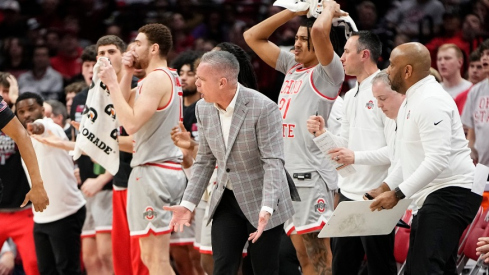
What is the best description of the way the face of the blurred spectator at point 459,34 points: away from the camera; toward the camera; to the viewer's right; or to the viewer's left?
toward the camera

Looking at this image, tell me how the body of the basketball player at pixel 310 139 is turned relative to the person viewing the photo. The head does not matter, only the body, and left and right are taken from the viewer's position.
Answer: facing the viewer and to the left of the viewer

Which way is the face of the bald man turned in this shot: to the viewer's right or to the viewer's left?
to the viewer's left

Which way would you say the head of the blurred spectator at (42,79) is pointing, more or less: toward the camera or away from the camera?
toward the camera

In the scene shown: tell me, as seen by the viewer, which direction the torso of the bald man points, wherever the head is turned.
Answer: to the viewer's left

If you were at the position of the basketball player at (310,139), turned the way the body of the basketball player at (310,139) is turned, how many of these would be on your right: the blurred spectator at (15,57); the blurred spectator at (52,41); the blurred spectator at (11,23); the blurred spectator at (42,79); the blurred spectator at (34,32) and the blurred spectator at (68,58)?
6

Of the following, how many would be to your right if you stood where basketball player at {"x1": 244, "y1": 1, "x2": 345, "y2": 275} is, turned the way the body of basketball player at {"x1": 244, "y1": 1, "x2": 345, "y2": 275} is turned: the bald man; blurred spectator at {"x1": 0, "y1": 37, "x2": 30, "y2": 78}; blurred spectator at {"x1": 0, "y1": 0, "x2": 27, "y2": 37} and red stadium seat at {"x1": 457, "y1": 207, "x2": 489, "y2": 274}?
2

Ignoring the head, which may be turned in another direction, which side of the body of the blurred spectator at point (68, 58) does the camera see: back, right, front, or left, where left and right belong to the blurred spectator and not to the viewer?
front

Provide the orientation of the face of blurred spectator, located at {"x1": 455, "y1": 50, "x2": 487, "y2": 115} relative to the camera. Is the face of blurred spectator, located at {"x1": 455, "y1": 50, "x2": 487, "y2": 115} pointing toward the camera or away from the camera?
toward the camera
